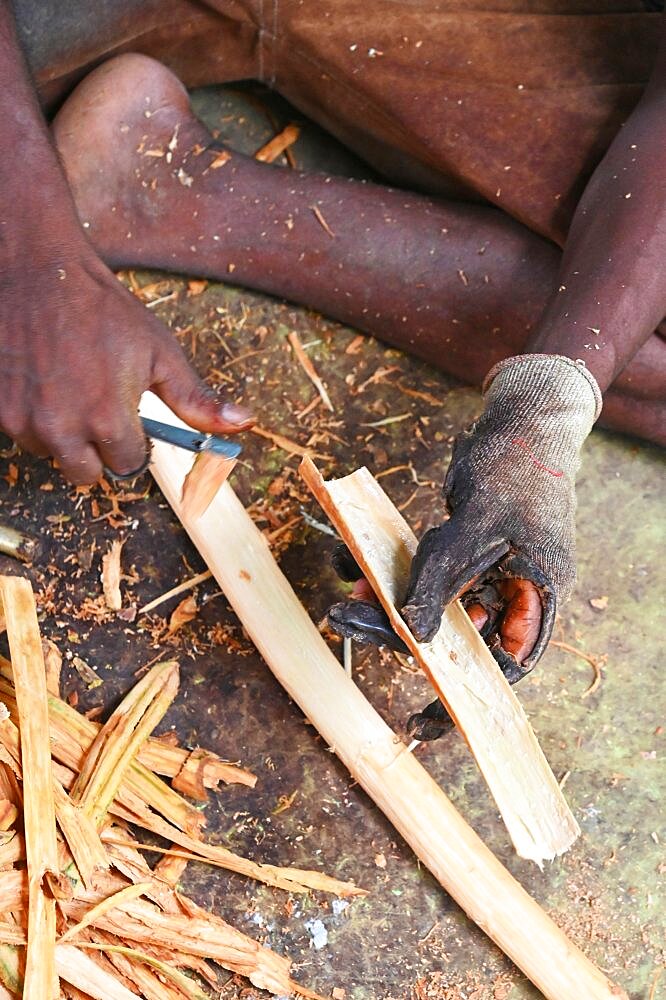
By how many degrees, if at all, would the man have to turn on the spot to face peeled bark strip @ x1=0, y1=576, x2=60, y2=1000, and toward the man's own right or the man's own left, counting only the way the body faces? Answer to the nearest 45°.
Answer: approximately 45° to the man's own right

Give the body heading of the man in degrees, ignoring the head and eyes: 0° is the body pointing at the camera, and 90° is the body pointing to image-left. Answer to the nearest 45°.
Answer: approximately 0°
